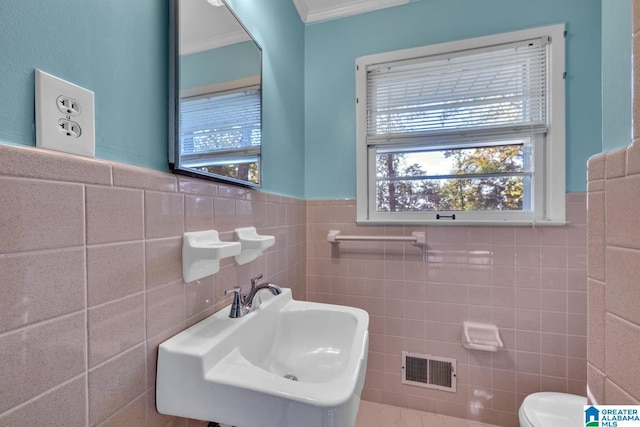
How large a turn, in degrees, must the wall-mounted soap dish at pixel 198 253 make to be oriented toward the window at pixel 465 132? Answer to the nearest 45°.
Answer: approximately 45° to its left

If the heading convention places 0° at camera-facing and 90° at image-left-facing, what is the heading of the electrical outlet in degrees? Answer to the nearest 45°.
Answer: approximately 315°

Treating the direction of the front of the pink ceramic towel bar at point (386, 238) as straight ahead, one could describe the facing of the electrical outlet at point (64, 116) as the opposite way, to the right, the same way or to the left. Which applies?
to the left

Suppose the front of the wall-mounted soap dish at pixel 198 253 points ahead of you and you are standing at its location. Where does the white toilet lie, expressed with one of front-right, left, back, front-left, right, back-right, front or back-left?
front-left

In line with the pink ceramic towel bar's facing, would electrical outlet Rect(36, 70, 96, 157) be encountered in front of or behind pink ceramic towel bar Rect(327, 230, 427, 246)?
in front

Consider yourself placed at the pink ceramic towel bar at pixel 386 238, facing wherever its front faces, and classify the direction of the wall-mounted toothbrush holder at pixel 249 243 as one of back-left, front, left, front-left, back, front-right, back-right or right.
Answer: front-right

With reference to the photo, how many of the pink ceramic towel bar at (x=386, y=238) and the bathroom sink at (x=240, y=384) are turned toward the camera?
1

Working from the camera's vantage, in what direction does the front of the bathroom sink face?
facing to the right of the viewer

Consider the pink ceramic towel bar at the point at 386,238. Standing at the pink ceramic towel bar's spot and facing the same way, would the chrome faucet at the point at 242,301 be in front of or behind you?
in front
